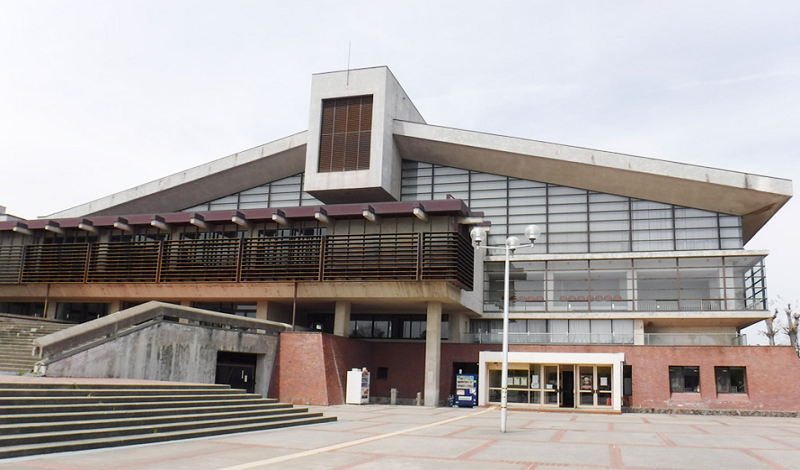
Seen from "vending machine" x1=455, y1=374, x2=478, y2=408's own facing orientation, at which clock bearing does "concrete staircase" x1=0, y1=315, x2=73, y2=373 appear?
The concrete staircase is roughly at 2 o'clock from the vending machine.

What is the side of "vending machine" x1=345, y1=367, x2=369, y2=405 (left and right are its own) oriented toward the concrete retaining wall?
right

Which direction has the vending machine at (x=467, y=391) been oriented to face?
toward the camera

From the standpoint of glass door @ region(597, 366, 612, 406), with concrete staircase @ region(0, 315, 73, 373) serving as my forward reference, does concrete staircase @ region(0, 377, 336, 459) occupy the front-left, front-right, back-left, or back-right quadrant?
front-left

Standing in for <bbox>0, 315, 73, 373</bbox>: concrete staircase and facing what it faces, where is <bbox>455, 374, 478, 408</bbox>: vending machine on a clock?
The vending machine is roughly at 9 o'clock from the concrete staircase.

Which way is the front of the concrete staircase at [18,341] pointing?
toward the camera

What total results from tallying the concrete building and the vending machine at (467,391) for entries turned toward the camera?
2

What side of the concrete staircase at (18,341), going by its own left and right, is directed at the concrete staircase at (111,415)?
front
